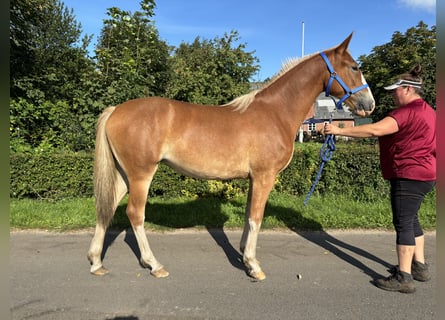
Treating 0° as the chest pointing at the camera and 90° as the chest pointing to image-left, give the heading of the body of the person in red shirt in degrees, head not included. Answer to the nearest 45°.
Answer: approximately 90°

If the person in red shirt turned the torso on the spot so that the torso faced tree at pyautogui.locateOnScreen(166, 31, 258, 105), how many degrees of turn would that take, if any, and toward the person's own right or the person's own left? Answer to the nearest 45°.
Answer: approximately 45° to the person's own right

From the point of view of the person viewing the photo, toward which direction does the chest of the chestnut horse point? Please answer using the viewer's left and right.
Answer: facing to the right of the viewer

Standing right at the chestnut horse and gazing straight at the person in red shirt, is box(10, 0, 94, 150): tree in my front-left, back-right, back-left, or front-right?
back-left

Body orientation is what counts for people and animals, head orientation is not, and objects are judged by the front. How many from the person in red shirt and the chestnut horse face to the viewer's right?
1

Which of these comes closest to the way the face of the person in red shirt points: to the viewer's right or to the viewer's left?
to the viewer's left

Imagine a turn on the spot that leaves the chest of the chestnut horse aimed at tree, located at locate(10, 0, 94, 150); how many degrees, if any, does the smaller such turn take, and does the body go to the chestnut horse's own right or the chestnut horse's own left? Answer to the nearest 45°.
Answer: approximately 135° to the chestnut horse's own left

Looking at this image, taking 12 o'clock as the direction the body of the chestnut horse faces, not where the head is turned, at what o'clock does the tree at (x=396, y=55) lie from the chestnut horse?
The tree is roughly at 10 o'clock from the chestnut horse.

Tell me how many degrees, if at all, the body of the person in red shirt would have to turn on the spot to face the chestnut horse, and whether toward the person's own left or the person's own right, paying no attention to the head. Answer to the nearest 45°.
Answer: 0° — they already face it

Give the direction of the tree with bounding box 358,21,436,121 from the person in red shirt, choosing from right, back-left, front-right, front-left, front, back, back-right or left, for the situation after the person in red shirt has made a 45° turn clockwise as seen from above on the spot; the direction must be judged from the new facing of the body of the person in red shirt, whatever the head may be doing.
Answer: front-right
